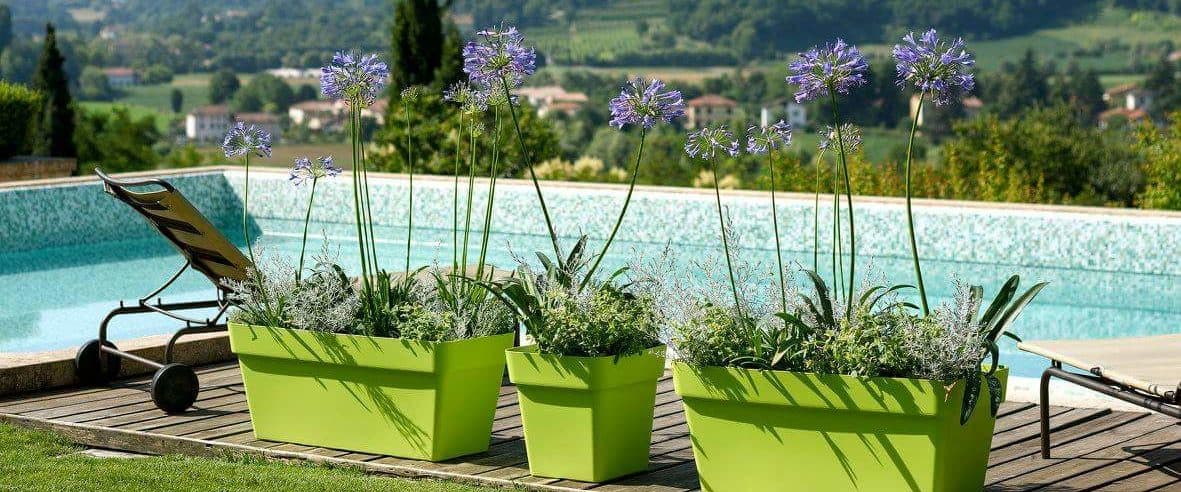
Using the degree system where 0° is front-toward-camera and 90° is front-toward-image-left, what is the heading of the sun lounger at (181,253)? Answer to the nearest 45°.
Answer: approximately 225°

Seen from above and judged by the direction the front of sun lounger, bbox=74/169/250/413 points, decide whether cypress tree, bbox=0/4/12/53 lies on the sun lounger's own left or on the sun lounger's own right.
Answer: on the sun lounger's own left

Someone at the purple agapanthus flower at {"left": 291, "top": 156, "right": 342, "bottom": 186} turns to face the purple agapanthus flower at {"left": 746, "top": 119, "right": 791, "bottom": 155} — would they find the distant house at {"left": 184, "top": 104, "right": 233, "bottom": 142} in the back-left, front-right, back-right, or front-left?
back-left

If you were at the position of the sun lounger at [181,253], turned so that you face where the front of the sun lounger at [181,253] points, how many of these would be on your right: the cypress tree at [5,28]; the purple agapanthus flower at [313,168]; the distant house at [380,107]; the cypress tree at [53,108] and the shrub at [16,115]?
1

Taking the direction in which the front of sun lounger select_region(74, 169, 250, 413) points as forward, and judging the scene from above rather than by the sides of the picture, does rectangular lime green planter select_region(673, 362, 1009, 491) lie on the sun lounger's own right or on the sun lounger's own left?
on the sun lounger's own right

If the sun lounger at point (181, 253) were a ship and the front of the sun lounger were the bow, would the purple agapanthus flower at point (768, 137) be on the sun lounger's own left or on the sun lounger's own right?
on the sun lounger's own right

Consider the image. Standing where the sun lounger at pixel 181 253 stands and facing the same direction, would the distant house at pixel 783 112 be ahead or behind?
ahead

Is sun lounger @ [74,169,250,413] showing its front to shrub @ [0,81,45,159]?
no

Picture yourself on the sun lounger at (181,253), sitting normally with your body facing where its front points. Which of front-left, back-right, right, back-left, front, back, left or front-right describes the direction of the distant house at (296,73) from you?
front-left

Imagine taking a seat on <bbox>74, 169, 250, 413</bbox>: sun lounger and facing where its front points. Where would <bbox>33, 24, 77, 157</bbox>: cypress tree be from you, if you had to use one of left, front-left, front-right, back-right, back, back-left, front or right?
front-left

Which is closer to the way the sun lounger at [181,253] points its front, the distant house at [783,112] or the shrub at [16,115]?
the distant house
